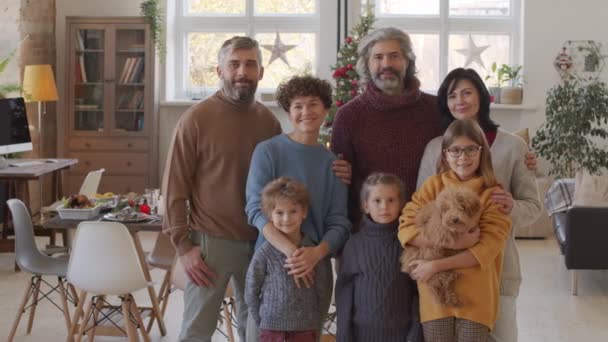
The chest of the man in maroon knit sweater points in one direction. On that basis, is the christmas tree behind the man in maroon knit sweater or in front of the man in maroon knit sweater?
behind

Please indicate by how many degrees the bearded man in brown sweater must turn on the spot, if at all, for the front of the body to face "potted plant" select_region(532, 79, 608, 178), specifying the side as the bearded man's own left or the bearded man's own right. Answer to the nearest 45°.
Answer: approximately 90° to the bearded man's own left

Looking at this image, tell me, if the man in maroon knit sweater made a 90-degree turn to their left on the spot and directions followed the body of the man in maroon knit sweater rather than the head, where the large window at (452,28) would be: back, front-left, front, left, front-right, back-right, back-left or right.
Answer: left

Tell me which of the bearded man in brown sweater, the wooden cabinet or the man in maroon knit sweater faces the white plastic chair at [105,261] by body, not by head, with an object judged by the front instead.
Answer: the wooden cabinet

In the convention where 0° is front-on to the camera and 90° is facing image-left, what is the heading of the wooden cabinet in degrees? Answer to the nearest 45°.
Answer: approximately 0°

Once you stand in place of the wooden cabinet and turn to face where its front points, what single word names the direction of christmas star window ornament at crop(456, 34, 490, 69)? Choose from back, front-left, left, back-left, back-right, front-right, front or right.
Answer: left

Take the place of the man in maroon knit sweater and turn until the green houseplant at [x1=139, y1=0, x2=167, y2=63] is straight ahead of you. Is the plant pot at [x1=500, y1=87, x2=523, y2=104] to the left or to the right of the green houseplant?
right

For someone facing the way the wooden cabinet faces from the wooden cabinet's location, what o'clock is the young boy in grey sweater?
The young boy in grey sweater is roughly at 12 o'clock from the wooden cabinet.

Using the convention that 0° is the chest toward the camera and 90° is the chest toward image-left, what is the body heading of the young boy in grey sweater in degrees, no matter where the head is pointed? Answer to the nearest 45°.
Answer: approximately 0°

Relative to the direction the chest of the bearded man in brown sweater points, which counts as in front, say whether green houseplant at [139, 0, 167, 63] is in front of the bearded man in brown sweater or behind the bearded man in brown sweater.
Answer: behind

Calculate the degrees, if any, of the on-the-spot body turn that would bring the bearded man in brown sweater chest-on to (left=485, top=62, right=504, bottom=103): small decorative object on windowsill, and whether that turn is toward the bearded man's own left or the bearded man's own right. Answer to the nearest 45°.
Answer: approximately 90° to the bearded man's own left
